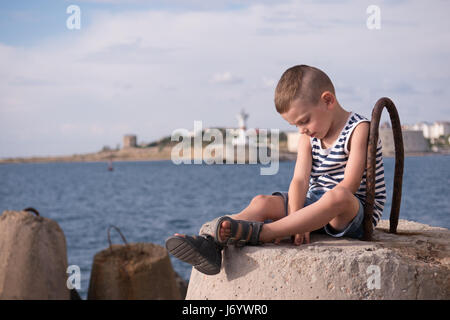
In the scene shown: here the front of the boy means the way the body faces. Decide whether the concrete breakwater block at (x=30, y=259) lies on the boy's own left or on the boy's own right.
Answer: on the boy's own right

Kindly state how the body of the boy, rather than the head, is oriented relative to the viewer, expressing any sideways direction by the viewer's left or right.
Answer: facing the viewer and to the left of the viewer

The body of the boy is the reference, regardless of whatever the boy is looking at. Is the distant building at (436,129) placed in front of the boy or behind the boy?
behind
